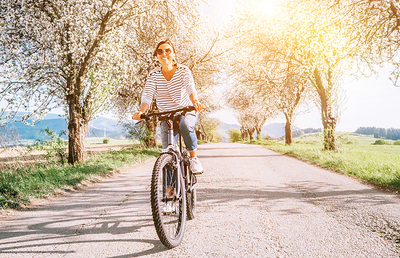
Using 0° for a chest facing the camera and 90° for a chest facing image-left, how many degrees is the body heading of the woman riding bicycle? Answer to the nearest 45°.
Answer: approximately 0°

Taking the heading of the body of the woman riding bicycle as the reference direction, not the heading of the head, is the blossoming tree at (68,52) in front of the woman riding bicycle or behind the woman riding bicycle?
behind

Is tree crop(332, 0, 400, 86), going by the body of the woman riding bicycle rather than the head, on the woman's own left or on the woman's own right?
on the woman's own left

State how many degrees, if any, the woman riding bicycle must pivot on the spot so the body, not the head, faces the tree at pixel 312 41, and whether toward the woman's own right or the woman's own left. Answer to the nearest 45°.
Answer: approximately 135° to the woman's own left
